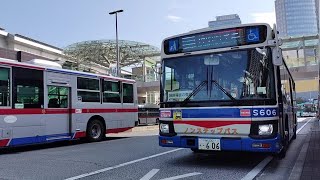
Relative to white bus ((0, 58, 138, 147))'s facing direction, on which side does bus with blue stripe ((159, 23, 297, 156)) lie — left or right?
on its left

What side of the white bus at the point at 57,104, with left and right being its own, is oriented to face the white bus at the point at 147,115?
back

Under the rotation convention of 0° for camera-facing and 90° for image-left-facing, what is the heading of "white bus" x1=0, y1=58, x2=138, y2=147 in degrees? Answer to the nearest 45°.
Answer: approximately 45°

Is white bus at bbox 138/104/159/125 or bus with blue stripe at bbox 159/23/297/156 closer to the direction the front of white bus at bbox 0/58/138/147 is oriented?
the bus with blue stripe

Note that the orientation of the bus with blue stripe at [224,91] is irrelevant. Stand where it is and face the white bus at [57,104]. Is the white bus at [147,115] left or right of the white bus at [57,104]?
right
